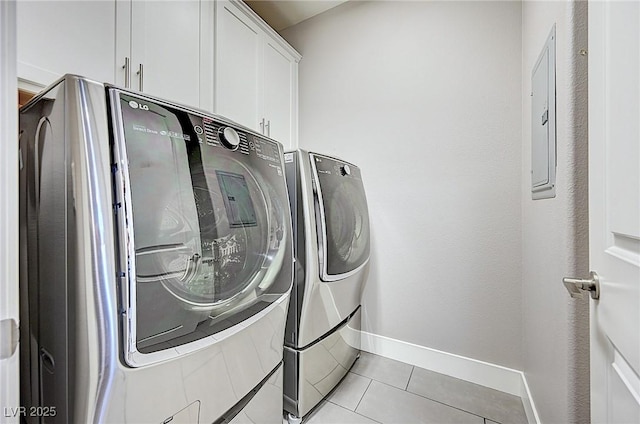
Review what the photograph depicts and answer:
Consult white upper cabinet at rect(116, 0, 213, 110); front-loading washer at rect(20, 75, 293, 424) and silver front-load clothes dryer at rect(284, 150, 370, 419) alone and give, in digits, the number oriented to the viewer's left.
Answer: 0

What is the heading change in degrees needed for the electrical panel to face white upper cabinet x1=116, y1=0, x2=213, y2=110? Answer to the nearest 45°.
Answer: approximately 45° to its left

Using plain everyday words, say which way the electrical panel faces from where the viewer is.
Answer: facing to the left of the viewer

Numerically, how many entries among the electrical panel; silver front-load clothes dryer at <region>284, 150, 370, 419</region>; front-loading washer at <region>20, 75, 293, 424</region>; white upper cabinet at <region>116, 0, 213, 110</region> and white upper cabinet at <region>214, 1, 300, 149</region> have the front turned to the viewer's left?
1

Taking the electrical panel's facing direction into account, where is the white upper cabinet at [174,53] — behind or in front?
in front

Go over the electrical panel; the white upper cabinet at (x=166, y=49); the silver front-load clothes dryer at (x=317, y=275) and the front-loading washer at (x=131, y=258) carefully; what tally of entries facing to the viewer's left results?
1

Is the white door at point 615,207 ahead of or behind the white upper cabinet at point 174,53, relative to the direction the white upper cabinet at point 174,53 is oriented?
ahead

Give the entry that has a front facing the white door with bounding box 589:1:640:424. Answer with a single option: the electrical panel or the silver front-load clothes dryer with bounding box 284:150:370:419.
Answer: the silver front-load clothes dryer

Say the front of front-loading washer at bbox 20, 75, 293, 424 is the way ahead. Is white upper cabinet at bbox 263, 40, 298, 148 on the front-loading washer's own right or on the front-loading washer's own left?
on the front-loading washer's own left

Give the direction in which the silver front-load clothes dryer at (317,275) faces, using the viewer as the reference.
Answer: facing the viewer and to the right of the viewer

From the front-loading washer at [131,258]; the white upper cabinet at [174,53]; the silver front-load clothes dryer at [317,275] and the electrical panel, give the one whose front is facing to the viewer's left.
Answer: the electrical panel

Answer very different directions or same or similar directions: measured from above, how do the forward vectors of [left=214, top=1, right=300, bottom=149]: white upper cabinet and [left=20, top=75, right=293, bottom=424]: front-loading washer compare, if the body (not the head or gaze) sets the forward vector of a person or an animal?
same or similar directions
